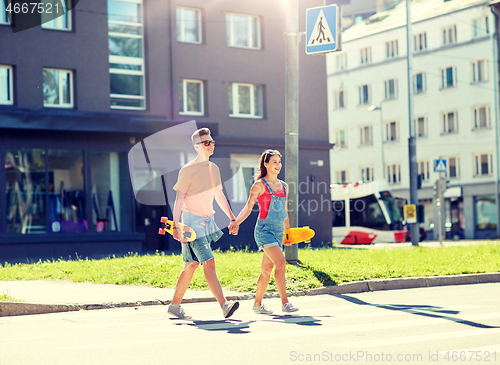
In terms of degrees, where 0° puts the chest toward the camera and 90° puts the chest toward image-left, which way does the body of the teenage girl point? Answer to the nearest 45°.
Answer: approximately 315°

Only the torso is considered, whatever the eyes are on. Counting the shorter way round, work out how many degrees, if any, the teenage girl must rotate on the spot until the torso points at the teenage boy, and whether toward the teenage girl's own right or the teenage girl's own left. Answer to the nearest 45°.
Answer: approximately 90° to the teenage girl's own right

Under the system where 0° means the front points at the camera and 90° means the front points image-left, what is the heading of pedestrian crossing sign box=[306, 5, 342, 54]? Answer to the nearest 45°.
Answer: approximately 45°

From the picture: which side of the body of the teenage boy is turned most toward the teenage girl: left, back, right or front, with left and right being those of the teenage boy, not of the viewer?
left
